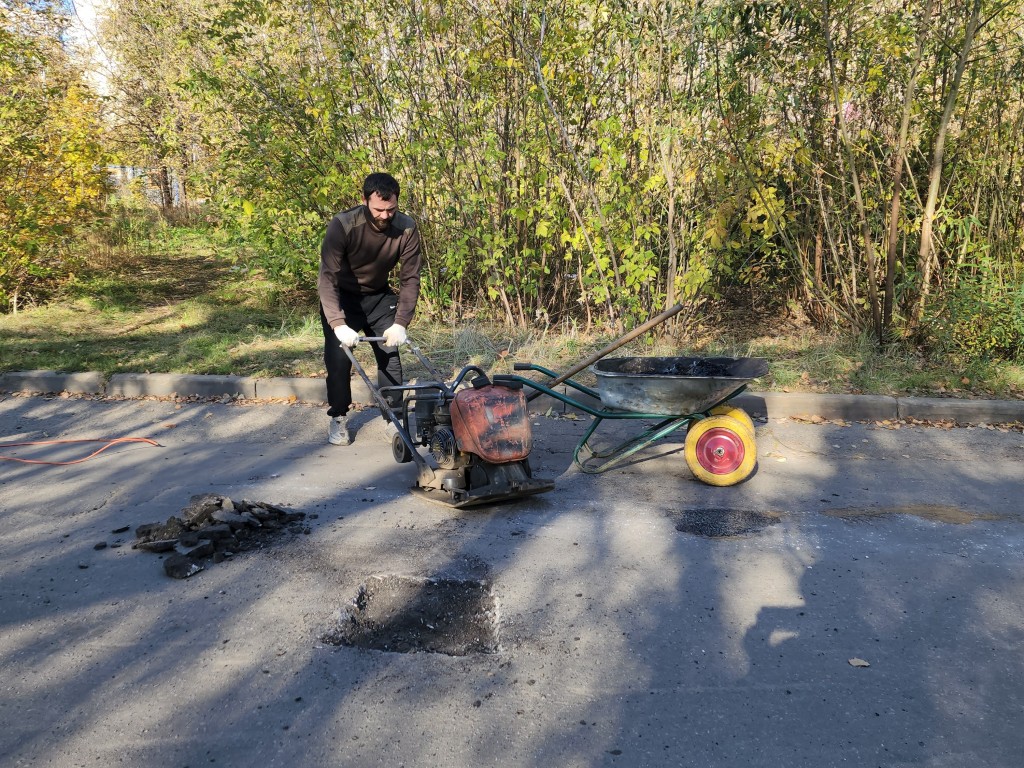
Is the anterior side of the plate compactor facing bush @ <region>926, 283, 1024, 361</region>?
no

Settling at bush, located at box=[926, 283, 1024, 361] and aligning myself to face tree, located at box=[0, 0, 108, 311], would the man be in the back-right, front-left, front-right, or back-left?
front-left

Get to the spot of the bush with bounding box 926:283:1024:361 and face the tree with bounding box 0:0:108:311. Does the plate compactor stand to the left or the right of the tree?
left

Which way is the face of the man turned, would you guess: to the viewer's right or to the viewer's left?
to the viewer's right

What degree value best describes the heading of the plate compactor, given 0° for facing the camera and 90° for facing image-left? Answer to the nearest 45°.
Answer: approximately 315°

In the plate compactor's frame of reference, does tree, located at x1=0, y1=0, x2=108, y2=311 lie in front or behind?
behind
